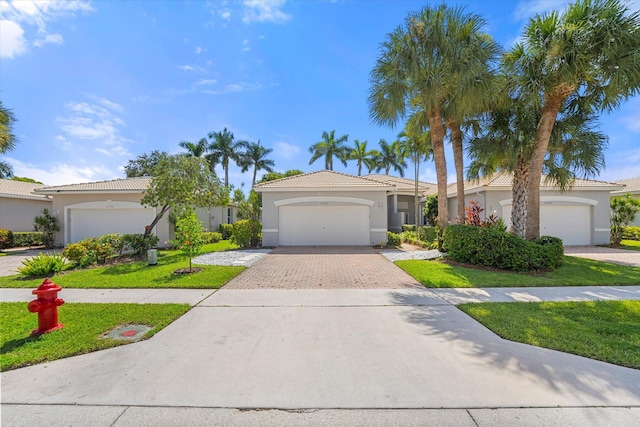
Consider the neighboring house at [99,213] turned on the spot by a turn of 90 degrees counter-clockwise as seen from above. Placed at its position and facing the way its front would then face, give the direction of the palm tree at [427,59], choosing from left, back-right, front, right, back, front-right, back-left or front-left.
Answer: front-right

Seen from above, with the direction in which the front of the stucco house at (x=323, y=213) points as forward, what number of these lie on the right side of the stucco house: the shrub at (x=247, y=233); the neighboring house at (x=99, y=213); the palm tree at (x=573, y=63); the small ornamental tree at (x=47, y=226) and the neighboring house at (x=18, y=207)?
4

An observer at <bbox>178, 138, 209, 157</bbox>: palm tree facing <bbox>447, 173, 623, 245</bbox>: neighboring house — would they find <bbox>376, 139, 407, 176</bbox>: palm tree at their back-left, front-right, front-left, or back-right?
front-left

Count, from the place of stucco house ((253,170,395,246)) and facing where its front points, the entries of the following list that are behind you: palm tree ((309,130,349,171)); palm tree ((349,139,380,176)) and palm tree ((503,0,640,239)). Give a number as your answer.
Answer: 2

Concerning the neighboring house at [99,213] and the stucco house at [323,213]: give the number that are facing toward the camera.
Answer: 2

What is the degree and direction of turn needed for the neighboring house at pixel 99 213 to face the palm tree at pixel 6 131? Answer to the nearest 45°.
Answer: approximately 45° to its right

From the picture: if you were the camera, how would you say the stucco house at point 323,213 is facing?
facing the viewer

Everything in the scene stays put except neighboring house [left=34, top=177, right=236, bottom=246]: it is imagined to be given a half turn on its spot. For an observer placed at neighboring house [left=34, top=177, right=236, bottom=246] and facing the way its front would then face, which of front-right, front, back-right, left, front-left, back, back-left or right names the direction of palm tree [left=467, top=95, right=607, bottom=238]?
back-right

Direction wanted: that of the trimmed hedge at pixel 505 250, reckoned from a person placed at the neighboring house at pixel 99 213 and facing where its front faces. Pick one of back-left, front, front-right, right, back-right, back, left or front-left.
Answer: front-left

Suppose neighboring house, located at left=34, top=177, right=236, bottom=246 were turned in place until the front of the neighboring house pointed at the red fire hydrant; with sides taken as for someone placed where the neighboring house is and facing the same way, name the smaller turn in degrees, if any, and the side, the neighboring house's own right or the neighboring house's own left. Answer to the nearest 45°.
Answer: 0° — it already faces it

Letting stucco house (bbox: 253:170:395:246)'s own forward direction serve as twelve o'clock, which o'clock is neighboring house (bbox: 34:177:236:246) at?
The neighboring house is roughly at 3 o'clock from the stucco house.

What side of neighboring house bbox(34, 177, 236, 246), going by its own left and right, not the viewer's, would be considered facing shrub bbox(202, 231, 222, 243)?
left

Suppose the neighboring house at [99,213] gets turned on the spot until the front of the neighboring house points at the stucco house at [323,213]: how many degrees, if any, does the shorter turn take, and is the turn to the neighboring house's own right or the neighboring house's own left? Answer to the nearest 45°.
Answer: approximately 45° to the neighboring house's own left

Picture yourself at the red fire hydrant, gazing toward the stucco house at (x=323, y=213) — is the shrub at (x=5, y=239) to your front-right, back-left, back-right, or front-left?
front-left

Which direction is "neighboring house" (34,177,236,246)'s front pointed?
toward the camera

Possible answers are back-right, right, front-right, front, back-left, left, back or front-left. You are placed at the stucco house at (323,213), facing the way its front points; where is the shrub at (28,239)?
right
